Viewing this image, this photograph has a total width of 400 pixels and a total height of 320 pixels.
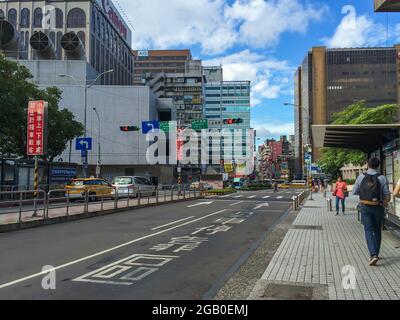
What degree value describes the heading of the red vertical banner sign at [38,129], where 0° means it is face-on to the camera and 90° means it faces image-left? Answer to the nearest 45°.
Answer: approximately 0°

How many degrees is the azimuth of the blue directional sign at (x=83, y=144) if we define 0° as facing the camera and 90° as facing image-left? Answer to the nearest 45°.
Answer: approximately 0°

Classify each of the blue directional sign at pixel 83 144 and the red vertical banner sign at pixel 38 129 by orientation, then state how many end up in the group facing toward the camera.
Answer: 2

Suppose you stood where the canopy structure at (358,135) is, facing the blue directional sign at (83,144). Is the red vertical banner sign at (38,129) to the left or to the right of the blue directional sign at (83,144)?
left

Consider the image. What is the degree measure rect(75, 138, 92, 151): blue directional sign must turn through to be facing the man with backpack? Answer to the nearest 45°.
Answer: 0° — it already faces them

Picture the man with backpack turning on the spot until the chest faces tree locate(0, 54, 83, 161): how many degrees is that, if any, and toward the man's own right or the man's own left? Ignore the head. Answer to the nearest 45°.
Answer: approximately 45° to the man's own left

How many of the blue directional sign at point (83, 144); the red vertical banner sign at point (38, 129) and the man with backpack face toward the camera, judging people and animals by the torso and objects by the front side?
2

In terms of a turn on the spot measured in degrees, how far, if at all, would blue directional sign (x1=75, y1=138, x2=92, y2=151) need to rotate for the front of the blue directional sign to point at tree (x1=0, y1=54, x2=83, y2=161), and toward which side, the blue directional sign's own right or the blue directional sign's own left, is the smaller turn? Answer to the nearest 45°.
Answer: approximately 45° to the blue directional sign's own right

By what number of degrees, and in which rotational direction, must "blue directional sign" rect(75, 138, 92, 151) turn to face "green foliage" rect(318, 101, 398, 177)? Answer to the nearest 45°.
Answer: approximately 45° to its left

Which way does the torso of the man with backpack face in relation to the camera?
away from the camera
